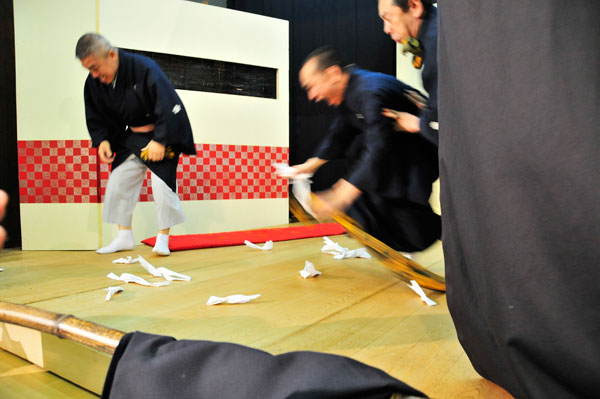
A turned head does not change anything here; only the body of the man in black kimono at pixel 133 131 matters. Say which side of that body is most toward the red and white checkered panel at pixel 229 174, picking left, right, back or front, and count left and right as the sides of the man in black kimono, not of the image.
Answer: back

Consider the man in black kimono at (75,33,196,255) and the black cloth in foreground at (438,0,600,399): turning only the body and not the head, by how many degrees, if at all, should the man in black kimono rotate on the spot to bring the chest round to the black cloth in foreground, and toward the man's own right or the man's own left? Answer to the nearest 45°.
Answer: approximately 45° to the man's own left

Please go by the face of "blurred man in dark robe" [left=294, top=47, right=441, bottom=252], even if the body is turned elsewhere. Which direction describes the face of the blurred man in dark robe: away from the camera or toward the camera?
toward the camera

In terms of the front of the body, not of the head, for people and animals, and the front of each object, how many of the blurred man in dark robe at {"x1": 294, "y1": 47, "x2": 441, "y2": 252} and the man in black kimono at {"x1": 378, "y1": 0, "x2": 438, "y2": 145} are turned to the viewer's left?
2

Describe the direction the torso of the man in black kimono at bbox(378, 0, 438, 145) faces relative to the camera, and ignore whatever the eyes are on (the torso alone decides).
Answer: to the viewer's left

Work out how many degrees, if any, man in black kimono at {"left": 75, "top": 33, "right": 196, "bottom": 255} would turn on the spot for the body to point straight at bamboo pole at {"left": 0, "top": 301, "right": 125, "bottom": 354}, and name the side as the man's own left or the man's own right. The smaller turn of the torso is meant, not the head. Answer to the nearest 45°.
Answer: approximately 45° to the man's own left

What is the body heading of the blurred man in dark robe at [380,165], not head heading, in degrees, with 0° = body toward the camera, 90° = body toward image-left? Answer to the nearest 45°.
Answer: approximately 90°

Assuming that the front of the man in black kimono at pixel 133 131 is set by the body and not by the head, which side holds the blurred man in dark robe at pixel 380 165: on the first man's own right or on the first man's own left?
on the first man's own left

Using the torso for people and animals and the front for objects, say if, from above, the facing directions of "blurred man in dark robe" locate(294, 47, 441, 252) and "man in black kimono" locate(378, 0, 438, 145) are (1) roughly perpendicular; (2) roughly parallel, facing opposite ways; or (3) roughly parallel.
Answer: roughly parallel

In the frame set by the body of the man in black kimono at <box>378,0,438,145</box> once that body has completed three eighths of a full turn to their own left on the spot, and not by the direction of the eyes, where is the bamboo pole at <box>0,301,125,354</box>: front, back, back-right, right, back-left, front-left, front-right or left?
right

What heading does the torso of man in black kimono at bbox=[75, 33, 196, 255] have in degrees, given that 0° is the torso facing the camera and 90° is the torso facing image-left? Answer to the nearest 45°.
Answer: approximately 45°

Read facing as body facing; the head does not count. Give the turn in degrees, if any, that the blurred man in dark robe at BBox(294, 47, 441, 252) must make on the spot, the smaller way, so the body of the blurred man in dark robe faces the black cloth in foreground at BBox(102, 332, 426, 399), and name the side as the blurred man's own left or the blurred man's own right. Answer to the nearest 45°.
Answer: approximately 90° to the blurred man's own left

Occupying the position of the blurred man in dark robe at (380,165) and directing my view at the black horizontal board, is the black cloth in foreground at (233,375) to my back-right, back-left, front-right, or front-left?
back-left

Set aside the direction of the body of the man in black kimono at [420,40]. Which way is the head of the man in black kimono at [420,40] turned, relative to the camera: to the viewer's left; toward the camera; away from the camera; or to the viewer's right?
to the viewer's left
